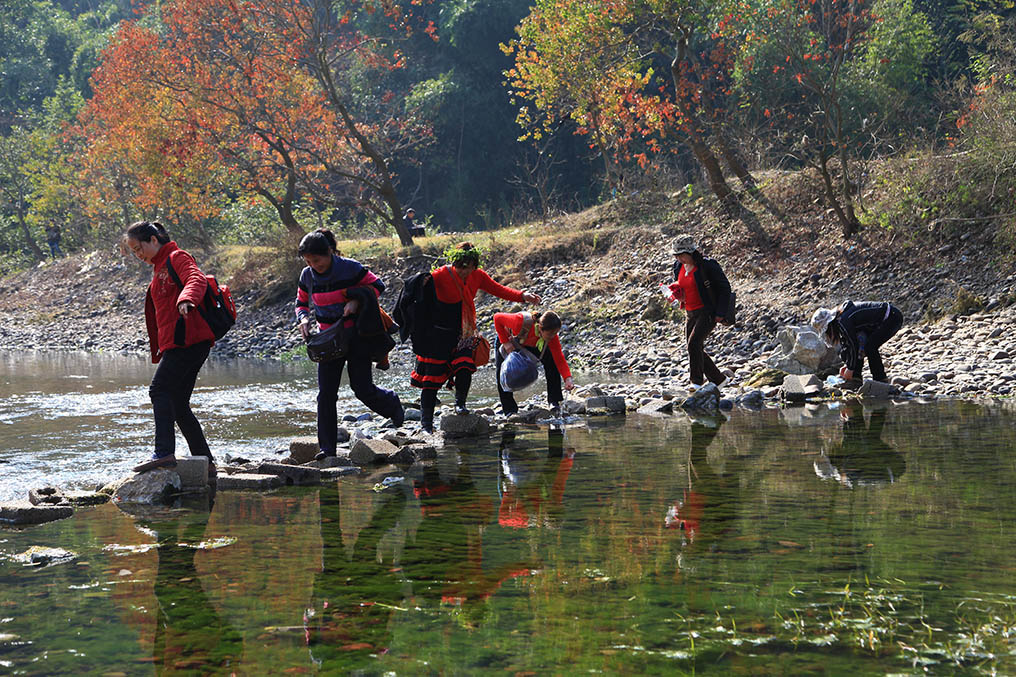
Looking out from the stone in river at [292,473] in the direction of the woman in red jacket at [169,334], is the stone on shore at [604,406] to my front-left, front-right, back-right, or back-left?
back-right

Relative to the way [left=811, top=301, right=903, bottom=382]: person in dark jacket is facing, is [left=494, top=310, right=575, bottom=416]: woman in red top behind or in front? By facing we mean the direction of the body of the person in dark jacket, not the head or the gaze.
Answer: in front

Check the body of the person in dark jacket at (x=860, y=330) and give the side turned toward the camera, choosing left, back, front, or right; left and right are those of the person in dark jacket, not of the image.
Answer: left

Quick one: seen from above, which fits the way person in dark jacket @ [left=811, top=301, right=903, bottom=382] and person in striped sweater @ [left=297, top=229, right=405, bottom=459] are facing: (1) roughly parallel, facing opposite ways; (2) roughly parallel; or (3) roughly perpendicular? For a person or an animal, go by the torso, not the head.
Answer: roughly perpendicular

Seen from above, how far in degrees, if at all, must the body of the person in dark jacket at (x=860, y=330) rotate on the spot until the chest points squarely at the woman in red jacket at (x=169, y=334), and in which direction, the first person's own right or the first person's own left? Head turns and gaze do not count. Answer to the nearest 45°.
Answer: approximately 45° to the first person's own left

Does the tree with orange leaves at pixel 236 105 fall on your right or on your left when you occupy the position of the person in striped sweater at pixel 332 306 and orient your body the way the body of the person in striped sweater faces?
on your right

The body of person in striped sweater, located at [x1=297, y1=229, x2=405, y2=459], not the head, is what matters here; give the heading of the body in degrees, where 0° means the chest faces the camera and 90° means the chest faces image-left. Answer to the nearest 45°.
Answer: approximately 45°

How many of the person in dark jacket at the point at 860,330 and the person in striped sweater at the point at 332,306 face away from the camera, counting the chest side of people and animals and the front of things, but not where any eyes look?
0

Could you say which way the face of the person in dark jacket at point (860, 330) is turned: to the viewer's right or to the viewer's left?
to the viewer's left

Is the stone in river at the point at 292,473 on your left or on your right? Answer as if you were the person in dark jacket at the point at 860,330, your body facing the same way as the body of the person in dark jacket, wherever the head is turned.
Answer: on your left
